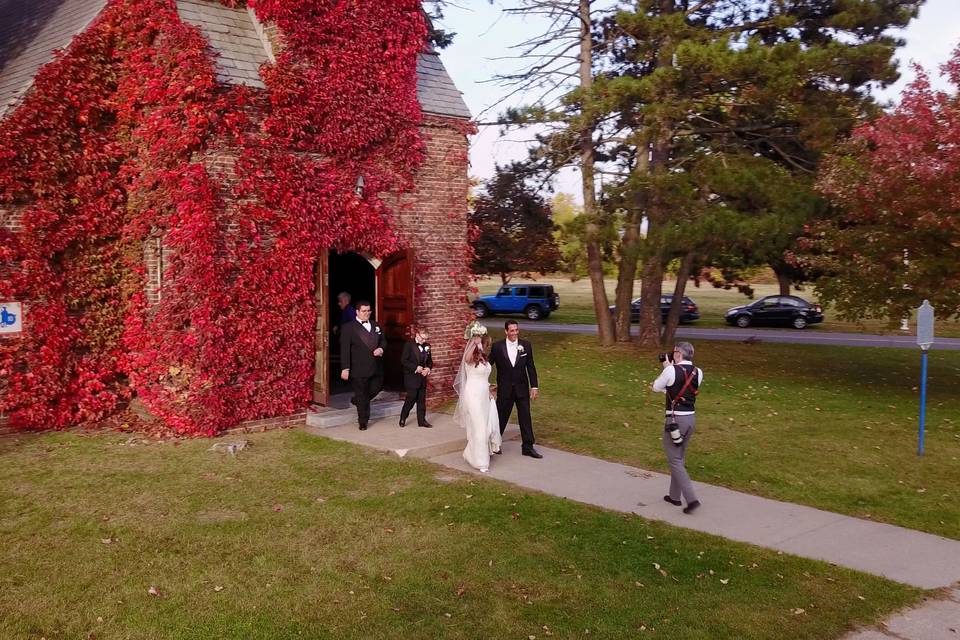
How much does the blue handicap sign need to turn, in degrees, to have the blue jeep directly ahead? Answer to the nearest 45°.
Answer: approximately 135° to its left

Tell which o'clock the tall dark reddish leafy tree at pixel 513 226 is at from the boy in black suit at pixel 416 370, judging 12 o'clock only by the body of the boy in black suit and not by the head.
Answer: The tall dark reddish leafy tree is roughly at 8 o'clock from the boy in black suit.

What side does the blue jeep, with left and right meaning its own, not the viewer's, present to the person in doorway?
left

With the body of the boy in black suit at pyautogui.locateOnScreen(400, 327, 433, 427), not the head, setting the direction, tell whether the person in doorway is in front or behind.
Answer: behind

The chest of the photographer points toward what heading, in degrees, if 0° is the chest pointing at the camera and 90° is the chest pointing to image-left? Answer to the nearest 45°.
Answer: approximately 135°

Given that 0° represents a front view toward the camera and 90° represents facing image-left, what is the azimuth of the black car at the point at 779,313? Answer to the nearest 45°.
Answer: approximately 90°

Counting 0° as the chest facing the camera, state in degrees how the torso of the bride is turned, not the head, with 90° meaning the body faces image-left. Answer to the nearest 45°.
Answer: approximately 315°

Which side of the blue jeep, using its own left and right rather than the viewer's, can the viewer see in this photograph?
left

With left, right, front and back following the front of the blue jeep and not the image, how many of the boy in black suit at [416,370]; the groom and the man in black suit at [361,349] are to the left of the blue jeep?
3

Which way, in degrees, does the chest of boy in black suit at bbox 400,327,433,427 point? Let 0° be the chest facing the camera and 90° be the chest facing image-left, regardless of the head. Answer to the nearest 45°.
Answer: approximately 315°

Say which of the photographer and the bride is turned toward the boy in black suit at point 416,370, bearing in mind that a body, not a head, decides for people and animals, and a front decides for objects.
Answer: the photographer

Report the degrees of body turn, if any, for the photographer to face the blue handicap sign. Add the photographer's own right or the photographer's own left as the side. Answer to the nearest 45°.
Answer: approximately 45° to the photographer's own left
